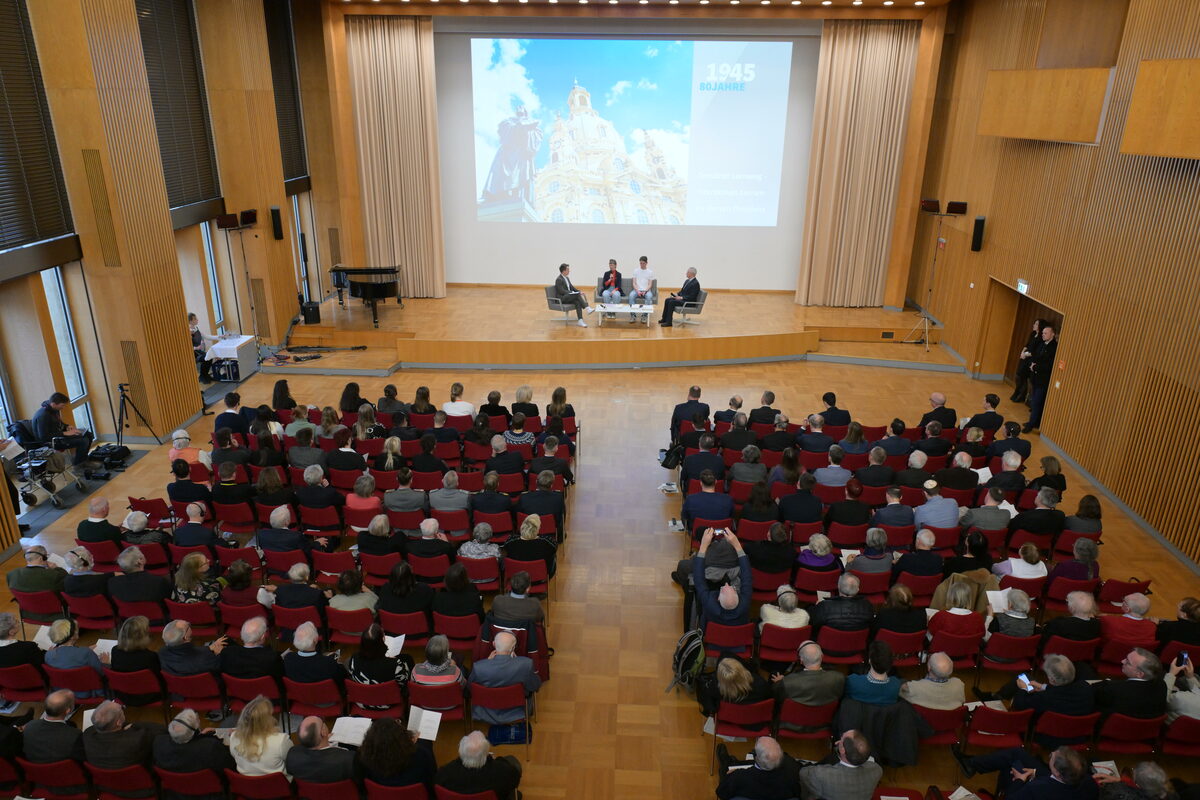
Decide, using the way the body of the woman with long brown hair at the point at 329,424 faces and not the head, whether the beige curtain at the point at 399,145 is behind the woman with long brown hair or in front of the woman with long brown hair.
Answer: in front

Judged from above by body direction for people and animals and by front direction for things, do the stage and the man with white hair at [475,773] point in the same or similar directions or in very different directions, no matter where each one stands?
very different directions

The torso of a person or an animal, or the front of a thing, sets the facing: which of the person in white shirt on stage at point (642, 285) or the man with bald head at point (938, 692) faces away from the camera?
the man with bald head

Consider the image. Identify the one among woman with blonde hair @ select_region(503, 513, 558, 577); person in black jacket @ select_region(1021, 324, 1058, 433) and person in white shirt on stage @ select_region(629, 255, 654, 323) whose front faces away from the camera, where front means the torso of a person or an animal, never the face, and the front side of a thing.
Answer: the woman with blonde hair

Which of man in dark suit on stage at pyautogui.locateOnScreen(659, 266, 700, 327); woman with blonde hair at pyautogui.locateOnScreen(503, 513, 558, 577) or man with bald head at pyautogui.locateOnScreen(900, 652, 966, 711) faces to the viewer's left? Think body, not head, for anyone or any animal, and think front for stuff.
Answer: the man in dark suit on stage

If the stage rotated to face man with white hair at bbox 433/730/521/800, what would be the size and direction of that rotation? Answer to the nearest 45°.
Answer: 0° — it already faces them

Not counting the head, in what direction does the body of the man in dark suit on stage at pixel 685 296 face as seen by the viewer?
to the viewer's left

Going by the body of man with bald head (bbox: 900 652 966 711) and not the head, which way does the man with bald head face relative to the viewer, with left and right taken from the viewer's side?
facing away from the viewer

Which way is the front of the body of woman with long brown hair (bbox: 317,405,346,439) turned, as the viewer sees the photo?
away from the camera

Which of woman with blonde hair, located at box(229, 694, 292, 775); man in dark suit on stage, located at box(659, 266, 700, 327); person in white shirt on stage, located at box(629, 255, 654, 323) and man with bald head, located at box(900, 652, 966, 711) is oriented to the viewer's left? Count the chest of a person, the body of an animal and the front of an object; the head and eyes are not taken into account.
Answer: the man in dark suit on stage

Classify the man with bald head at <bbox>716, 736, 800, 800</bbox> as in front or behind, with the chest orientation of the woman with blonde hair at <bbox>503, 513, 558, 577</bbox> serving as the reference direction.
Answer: behind

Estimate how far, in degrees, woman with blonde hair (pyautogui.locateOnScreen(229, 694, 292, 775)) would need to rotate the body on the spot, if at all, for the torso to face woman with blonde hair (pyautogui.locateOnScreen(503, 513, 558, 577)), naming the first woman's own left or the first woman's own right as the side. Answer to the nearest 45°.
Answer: approximately 45° to the first woman's own right

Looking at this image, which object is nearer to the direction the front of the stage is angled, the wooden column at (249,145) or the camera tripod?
the camera tripod

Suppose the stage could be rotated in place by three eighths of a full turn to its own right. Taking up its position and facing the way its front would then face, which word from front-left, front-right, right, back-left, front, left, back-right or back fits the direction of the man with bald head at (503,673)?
back-left

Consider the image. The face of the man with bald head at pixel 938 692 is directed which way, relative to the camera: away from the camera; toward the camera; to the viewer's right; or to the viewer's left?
away from the camera

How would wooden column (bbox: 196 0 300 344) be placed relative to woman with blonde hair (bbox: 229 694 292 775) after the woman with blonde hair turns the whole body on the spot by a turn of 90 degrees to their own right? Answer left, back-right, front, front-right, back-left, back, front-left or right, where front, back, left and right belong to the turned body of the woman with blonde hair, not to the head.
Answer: left

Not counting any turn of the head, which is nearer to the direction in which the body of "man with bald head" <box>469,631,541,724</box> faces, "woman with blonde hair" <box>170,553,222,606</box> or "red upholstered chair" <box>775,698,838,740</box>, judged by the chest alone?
the woman with blonde hair

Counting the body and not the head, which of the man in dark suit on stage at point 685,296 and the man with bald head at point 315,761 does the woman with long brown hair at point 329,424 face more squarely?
the man in dark suit on stage

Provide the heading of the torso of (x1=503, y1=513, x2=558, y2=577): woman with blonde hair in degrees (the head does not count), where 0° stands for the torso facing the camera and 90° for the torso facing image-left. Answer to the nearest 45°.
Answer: approximately 180°

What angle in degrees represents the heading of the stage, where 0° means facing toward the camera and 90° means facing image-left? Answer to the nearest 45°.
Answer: approximately 0°

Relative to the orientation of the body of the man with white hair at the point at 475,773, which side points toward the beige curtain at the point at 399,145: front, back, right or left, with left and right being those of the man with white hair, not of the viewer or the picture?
front
